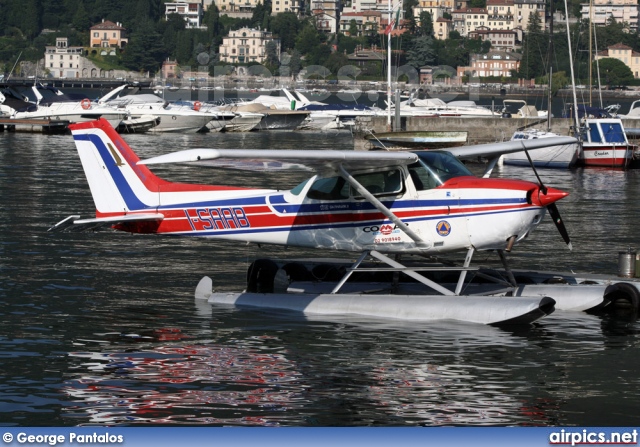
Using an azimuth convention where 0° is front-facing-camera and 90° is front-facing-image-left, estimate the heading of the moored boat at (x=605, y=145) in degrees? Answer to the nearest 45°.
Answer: approximately 315°

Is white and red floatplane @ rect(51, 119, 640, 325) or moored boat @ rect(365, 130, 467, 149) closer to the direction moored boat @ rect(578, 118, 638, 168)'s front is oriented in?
the white and red floatplane

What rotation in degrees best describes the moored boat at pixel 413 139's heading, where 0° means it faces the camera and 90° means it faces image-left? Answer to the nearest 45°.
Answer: approximately 90°

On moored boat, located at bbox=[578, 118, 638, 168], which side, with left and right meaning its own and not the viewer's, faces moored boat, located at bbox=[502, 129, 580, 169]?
right

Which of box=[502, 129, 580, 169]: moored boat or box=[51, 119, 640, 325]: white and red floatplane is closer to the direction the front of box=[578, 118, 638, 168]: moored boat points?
the white and red floatplane

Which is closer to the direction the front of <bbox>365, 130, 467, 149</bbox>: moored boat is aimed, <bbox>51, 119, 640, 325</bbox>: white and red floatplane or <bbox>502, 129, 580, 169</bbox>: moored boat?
the white and red floatplane
